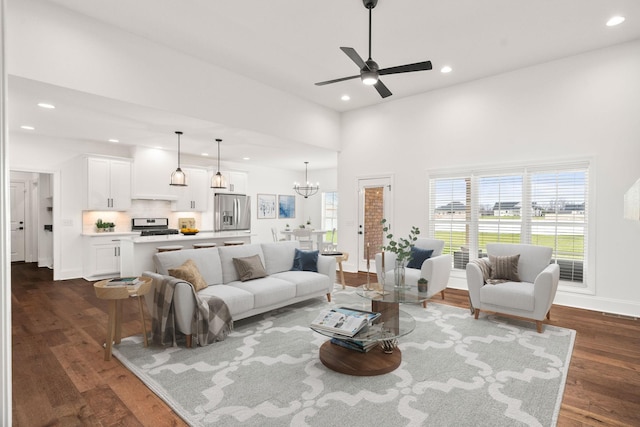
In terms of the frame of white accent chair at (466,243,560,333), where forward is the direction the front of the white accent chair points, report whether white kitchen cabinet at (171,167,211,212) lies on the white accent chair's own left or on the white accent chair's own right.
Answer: on the white accent chair's own right

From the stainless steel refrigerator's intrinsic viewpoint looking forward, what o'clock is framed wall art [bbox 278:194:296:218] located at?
The framed wall art is roughly at 9 o'clock from the stainless steel refrigerator.

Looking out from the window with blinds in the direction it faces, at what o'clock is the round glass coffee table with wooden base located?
The round glass coffee table with wooden base is roughly at 11 o'clock from the window with blinds.

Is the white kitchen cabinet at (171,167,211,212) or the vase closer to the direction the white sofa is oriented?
the vase

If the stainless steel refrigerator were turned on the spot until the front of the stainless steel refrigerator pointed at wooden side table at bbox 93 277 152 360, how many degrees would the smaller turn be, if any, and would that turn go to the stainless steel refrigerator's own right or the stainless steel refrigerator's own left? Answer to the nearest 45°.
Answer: approximately 45° to the stainless steel refrigerator's own right

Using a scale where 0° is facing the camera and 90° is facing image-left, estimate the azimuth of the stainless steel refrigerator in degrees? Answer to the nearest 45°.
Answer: approximately 315°

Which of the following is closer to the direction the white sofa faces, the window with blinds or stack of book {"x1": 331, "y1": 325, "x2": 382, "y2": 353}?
the stack of book

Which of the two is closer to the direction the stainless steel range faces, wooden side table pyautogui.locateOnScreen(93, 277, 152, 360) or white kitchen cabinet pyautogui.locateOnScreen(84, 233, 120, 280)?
the wooden side table
